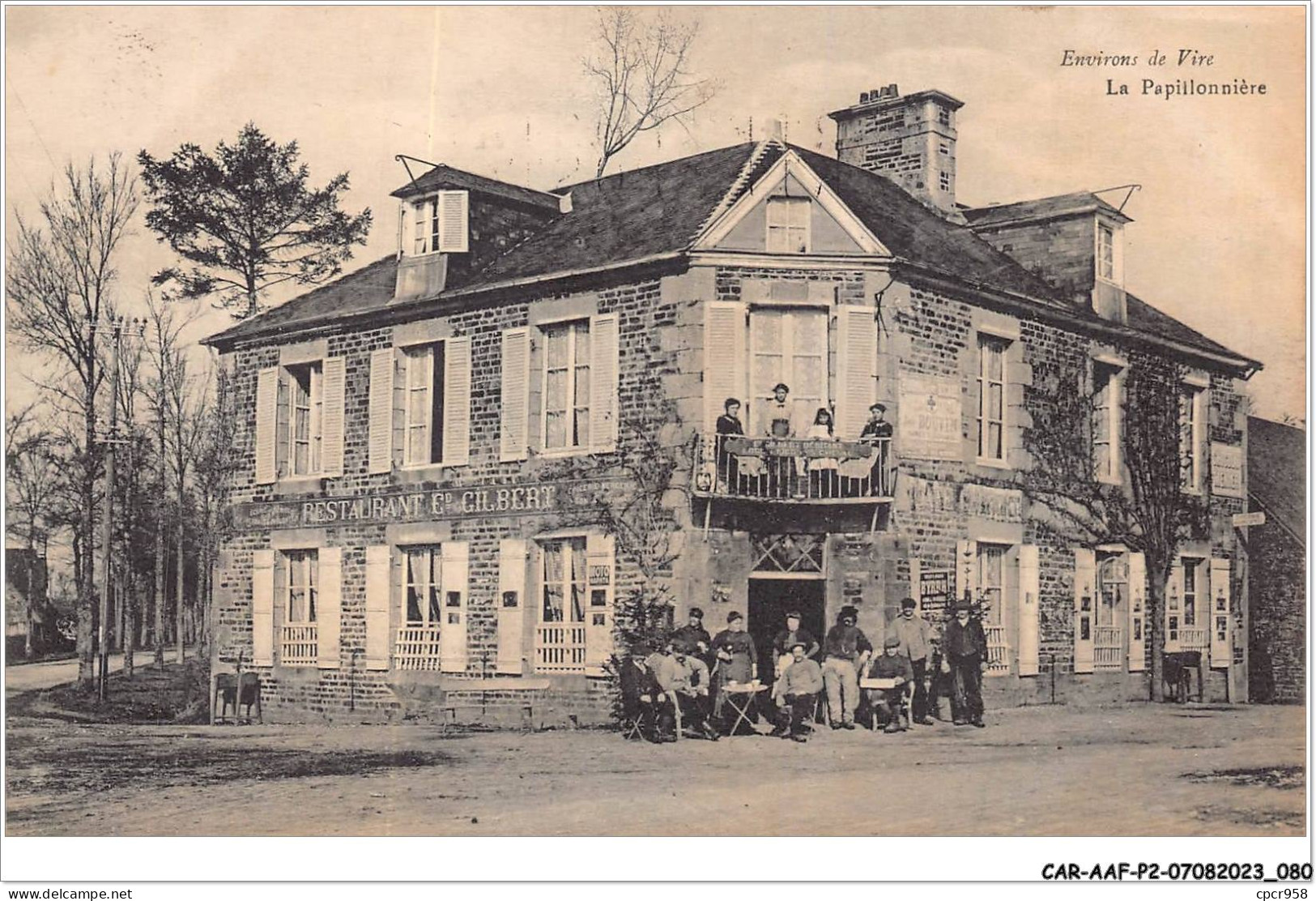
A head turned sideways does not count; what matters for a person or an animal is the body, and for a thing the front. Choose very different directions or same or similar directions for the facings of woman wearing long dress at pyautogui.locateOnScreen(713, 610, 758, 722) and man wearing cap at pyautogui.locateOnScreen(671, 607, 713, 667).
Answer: same or similar directions

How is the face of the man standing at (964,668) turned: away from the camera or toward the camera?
toward the camera

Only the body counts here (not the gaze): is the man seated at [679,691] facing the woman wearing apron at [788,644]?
no

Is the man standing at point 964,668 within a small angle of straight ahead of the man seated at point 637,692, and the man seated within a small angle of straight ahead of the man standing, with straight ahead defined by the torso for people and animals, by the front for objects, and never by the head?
no

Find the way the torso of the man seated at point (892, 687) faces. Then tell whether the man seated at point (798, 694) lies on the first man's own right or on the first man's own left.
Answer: on the first man's own right

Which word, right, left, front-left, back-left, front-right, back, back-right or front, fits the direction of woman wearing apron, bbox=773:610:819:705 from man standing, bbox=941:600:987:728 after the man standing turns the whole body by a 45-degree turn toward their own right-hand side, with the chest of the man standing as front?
front

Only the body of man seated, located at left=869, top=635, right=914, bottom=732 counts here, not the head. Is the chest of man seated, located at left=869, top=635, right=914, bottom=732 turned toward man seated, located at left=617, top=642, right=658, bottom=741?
no

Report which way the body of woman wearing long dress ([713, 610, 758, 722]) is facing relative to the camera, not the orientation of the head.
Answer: toward the camera

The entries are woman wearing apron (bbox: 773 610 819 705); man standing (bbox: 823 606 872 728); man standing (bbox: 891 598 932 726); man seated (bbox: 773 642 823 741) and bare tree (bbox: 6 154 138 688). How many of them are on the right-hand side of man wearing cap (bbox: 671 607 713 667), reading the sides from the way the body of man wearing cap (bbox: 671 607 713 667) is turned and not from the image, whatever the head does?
1

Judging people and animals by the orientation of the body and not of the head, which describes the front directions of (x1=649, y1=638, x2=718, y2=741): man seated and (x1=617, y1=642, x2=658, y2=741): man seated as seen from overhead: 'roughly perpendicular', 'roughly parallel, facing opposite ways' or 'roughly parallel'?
roughly parallel

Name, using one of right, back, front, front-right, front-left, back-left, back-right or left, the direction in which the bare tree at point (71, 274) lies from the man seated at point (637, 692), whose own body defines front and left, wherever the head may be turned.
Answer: back-right

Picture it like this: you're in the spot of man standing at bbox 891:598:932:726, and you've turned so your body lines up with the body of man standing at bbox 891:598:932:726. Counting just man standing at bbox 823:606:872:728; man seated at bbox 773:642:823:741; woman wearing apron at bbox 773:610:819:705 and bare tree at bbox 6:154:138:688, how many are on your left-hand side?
0

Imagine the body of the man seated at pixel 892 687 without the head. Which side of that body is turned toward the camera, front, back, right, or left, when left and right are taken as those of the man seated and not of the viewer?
front

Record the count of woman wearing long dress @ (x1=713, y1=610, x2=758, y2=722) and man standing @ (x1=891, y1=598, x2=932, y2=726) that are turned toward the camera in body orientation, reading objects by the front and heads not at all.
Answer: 2

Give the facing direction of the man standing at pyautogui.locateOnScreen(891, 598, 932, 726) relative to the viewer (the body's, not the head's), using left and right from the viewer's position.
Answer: facing the viewer
